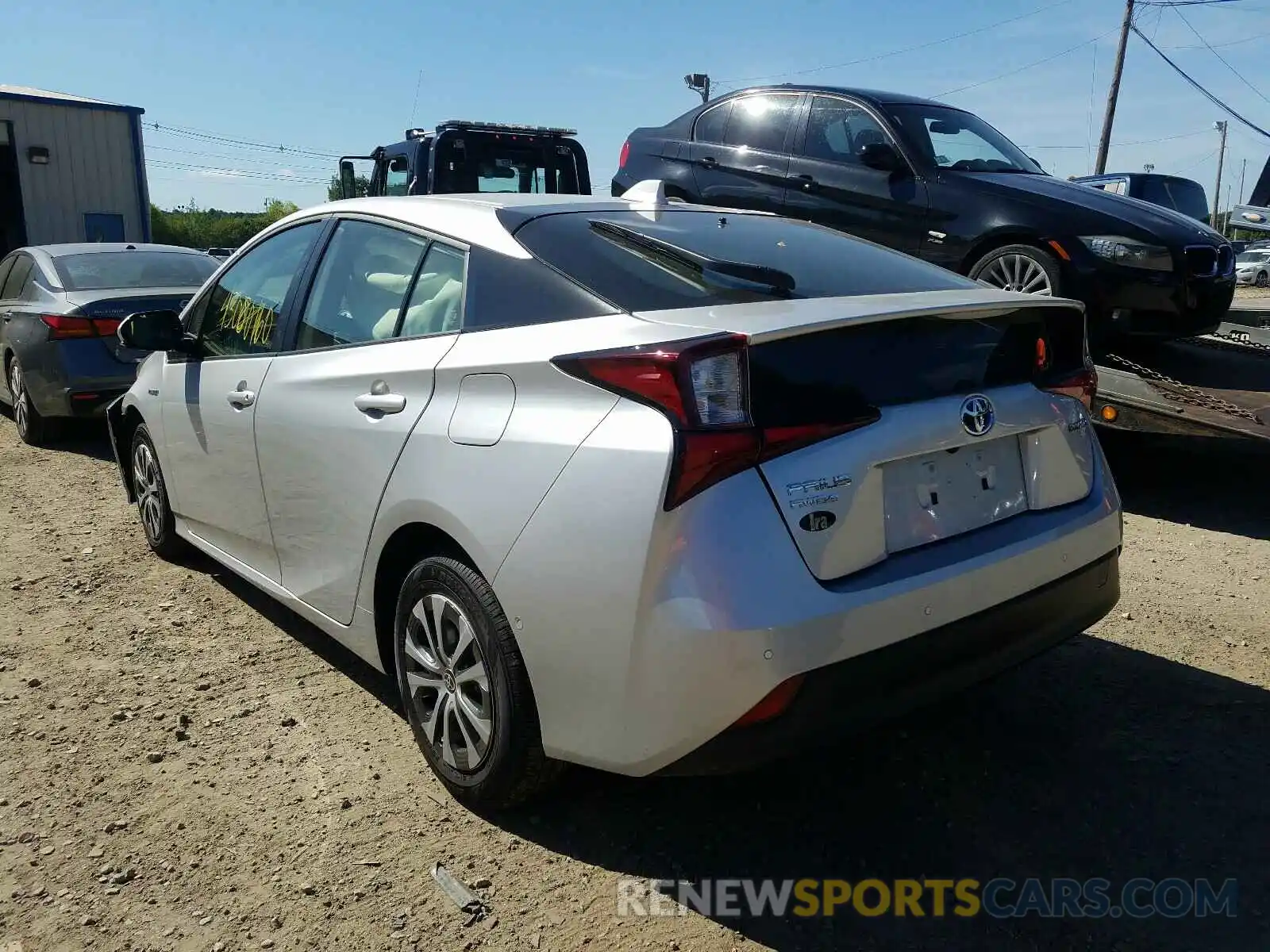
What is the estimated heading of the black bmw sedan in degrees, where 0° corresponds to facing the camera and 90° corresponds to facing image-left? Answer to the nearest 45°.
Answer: approximately 315°

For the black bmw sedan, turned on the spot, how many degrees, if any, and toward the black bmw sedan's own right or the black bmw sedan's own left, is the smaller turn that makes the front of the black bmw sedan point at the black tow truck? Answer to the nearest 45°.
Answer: approximately 180°

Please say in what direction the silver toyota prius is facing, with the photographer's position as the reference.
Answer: facing away from the viewer and to the left of the viewer

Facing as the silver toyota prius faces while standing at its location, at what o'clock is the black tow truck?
The black tow truck is roughly at 1 o'clock from the silver toyota prius.

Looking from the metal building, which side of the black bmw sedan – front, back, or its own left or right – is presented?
back

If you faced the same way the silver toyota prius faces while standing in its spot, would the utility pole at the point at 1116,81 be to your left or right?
on your right

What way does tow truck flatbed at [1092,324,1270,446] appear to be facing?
to the viewer's left

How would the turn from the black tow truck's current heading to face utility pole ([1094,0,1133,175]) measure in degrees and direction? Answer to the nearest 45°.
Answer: approximately 90° to its right

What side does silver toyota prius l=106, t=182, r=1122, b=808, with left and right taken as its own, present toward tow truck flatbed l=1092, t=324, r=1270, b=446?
right

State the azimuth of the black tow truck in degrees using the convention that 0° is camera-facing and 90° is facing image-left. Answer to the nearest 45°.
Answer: approximately 135°
